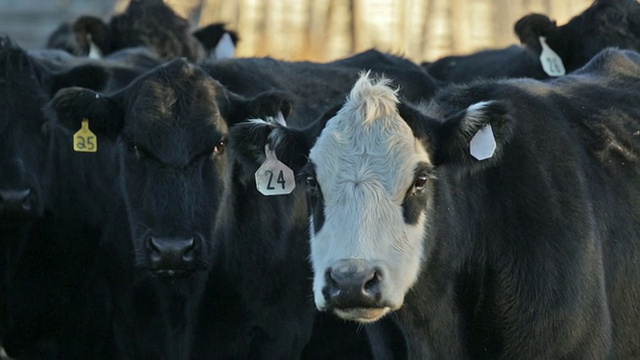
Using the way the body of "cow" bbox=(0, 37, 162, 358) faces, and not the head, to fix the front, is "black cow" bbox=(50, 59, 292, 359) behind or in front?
in front

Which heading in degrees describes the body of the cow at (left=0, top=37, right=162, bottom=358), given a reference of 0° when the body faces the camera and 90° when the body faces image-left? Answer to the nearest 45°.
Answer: approximately 0°

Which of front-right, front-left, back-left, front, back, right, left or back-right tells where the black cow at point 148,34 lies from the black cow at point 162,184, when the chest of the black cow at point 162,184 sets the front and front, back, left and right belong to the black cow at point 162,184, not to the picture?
back

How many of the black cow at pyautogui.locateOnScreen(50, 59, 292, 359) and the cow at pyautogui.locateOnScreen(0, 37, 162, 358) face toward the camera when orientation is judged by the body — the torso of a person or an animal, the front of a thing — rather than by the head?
2

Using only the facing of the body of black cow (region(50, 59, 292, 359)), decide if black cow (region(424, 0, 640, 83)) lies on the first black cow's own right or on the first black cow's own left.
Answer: on the first black cow's own left
